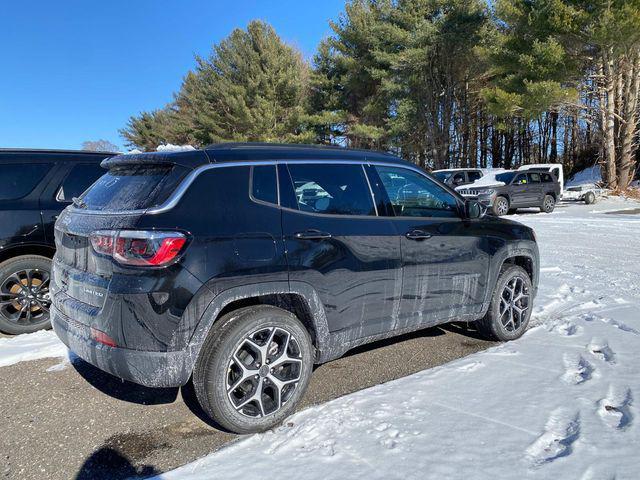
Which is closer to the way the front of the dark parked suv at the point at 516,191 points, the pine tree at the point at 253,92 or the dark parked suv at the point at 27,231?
the dark parked suv

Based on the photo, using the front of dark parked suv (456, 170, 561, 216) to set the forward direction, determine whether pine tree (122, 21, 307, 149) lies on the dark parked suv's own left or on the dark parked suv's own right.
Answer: on the dark parked suv's own right

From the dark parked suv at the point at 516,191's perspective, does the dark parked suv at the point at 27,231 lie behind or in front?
in front

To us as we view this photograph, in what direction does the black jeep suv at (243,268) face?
facing away from the viewer and to the right of the viewer

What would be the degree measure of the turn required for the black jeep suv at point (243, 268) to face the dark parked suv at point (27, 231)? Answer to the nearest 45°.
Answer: approximately 90° to its left

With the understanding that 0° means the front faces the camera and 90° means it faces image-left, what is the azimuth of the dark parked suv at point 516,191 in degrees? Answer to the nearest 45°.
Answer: approximately 45°

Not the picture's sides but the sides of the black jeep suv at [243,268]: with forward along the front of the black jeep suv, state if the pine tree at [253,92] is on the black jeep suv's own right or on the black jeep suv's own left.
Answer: on the black jeep suv's own left
